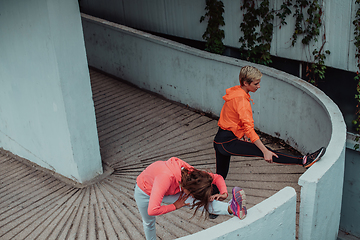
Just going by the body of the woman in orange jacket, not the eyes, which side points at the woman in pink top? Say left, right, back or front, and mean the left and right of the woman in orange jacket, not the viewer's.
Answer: right

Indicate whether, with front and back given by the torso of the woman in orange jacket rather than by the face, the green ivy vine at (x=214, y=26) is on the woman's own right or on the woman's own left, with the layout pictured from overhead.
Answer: on the woman's own left

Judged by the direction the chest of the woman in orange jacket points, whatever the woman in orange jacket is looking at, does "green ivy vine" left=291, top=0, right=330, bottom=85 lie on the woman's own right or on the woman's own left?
on the woman's own left

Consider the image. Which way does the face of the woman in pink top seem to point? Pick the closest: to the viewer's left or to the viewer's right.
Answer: to the viewer's right

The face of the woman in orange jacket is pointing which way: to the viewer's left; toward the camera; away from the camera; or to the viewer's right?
to the viewer's right

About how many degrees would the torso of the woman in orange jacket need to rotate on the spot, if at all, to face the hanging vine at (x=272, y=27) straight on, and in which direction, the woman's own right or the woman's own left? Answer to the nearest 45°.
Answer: approximately 90° to the woman's own left

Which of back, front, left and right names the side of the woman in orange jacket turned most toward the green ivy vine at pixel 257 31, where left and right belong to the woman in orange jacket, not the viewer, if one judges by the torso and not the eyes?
left

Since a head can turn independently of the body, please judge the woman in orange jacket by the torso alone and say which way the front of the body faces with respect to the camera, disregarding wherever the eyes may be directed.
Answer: to the viewer's right
